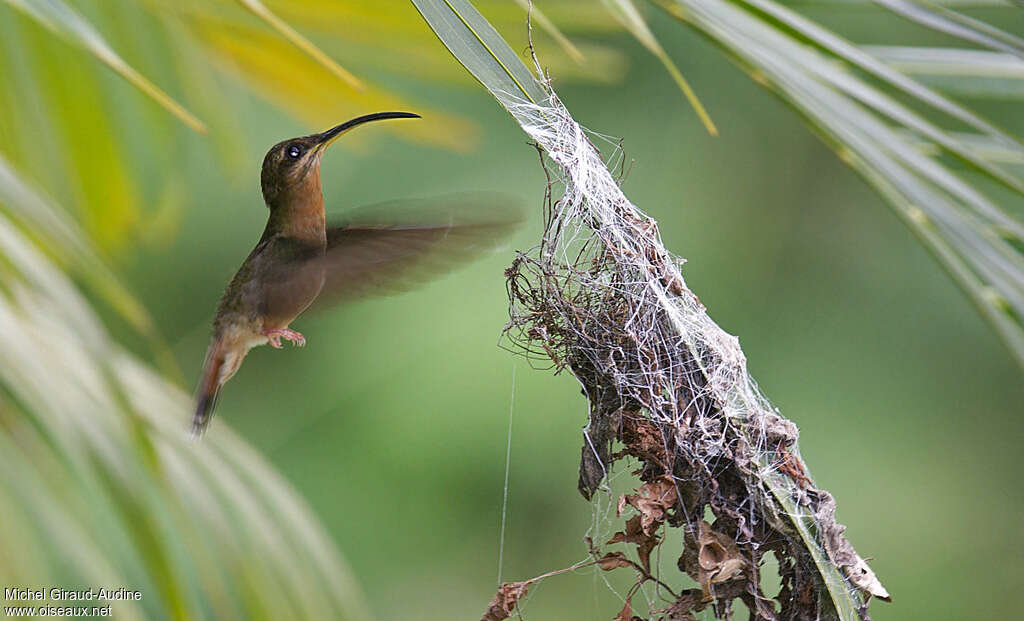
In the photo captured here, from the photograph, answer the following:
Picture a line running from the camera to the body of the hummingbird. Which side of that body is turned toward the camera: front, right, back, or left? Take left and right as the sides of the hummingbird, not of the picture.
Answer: right
